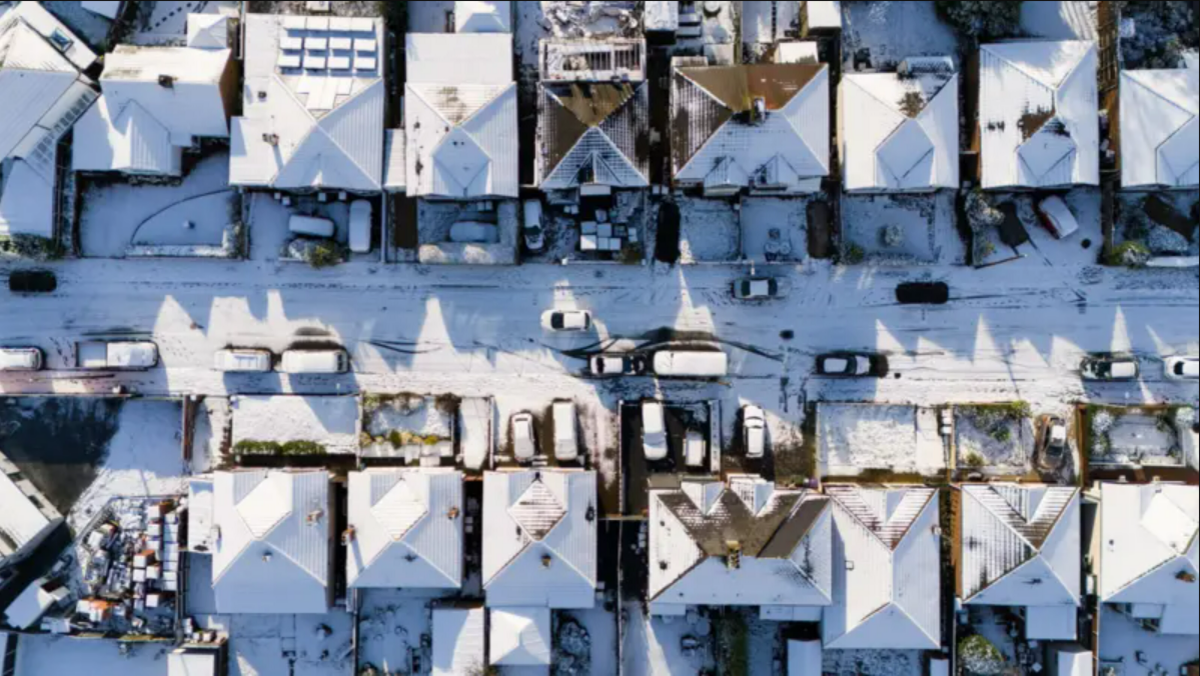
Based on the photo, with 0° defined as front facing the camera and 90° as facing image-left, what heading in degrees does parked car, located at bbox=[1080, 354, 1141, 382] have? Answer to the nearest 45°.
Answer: approximately 90°

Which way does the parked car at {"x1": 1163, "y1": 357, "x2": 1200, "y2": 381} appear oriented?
to the viewer's left

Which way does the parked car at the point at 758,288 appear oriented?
to the viewer's right

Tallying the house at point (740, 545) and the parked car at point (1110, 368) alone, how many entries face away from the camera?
1

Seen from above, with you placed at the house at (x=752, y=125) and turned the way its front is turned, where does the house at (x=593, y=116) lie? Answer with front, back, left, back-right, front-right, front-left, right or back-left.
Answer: right

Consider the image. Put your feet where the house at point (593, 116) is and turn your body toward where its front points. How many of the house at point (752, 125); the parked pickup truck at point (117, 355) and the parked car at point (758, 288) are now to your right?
1

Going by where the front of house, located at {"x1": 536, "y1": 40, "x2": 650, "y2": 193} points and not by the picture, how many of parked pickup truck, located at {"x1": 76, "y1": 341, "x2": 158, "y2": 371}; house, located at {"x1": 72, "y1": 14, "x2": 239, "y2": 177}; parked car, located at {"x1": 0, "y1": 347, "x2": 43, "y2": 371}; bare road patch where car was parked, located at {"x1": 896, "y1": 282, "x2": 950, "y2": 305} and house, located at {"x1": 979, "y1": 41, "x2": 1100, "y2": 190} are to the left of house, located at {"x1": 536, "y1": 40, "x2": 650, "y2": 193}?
2

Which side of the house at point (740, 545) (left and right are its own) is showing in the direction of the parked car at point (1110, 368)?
right

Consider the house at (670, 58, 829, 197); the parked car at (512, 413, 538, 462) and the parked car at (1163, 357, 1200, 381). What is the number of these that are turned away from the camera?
0
